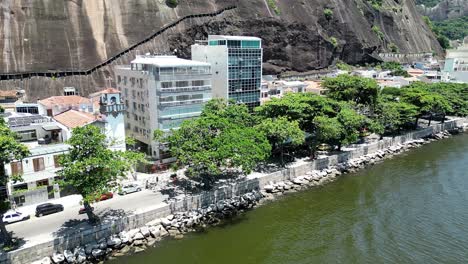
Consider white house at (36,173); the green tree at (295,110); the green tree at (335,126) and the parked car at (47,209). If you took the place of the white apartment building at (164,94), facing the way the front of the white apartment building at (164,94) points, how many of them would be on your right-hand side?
2

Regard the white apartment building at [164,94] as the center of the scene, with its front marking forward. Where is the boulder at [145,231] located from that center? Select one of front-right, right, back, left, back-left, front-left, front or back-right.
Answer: front-right

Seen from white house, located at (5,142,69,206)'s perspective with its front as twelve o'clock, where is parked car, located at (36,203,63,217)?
The parked car is roughly at 1 o'clock from the white house.

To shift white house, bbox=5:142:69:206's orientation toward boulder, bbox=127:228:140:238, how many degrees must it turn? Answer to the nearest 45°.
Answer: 0° — it already faces it

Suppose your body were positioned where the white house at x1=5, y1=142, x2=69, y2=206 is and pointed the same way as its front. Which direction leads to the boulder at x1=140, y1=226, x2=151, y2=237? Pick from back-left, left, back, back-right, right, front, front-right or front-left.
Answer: front

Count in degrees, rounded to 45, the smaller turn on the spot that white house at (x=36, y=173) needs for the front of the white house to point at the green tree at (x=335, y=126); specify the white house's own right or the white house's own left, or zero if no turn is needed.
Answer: approximately 45° to the white house's own left

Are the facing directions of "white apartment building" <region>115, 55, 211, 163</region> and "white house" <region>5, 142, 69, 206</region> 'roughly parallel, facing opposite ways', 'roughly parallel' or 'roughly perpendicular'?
roughly parallel

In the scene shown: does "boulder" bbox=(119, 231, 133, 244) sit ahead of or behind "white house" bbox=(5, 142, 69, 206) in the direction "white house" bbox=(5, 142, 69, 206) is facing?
ahead

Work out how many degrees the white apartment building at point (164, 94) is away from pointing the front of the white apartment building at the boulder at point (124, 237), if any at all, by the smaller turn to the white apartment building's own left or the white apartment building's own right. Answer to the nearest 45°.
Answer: approximately 45° to the white apartment building's own right

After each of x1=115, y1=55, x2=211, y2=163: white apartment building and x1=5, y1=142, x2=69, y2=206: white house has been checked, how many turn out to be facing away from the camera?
0

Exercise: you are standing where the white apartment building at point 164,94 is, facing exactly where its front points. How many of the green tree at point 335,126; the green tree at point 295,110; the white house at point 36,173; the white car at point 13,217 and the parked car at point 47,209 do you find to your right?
3

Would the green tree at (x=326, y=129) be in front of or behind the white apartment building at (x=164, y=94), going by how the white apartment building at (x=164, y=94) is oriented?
in front

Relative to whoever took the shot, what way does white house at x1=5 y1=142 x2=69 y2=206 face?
facing the viewer and to the right of the viewer

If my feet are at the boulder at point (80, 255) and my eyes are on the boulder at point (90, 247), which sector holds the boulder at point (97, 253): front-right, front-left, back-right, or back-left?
front-right
